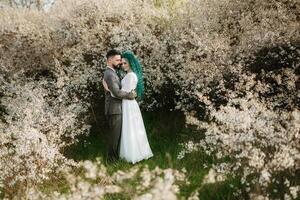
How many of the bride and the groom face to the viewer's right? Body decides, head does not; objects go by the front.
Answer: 1

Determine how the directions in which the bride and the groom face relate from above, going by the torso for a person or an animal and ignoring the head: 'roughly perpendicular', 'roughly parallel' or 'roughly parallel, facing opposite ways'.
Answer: roughly parallel, facing opposite ways

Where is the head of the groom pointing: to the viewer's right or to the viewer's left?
to the viewer's right

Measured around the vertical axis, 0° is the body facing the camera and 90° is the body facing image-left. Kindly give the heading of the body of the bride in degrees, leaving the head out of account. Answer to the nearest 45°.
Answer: approximately 90°

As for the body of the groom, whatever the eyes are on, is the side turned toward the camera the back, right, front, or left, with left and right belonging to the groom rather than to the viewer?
right
